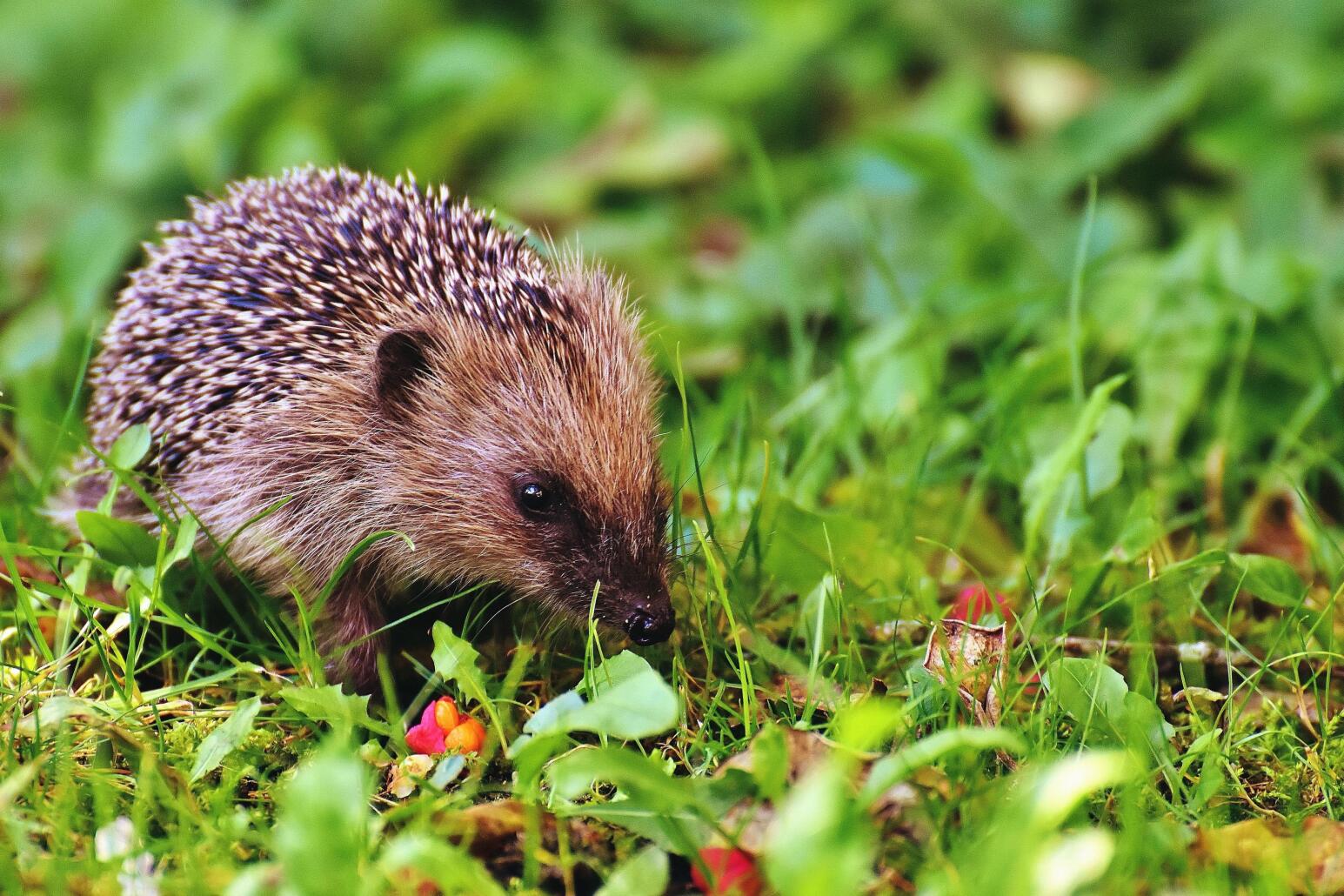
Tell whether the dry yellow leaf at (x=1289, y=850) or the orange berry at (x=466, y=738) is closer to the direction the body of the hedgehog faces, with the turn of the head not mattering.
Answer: the dry yellow leaf

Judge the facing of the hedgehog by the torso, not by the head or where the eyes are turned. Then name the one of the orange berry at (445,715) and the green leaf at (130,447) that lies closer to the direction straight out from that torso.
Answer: the orange berry

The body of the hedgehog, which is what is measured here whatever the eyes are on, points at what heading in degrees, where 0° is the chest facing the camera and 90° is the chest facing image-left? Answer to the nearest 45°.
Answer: approximately 315°

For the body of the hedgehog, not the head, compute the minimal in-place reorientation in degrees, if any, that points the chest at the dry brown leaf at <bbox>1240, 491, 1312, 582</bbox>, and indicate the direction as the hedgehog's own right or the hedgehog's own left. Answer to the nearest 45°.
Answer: approximately 45° to the hedgehog's own left

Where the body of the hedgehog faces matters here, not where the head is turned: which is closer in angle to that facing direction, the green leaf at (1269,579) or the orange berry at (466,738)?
the green leaf

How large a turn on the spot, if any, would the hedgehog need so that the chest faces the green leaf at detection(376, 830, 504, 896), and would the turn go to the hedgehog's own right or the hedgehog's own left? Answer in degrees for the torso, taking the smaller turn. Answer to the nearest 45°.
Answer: approximately 45° to the hedgehog's own right
